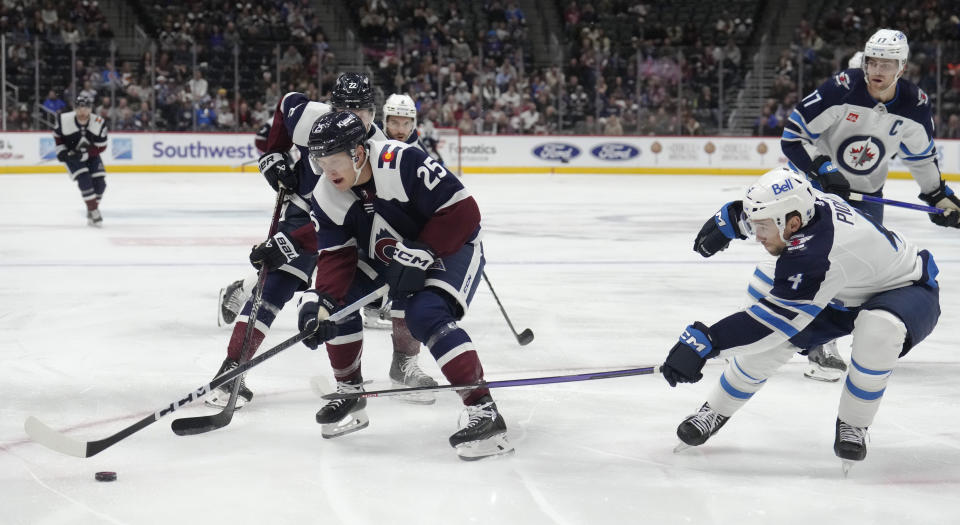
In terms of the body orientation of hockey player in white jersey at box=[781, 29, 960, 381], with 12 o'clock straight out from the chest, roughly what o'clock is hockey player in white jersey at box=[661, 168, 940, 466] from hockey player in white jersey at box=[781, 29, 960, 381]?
hockey player in white jersey at box=[661, 168, 940, 466] is roughly at 12 o'clock from hockey player in white jersey at box=[781, 29, 960, 381].

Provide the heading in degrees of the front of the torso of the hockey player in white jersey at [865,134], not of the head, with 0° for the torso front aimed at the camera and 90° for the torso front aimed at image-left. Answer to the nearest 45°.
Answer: approximately 0°

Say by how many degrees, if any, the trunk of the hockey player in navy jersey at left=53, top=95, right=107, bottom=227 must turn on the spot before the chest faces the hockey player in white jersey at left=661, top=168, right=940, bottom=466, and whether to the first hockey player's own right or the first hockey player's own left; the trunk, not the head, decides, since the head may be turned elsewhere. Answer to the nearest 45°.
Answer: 0° — they already face them

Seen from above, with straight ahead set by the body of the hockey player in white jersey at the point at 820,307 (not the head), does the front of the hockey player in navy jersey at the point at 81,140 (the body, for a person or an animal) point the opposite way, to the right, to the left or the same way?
to the left

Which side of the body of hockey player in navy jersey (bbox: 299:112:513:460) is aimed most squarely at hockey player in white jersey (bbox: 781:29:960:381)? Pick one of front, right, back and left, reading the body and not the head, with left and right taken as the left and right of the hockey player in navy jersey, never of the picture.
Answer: back

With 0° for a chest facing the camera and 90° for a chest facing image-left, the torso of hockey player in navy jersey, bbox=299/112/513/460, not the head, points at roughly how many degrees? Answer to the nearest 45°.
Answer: approximately 45°

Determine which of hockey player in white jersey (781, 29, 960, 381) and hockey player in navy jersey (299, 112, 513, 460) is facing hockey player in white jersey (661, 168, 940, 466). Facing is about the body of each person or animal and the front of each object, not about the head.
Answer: hockey player in white jersey (781, 29, 960, 381)
